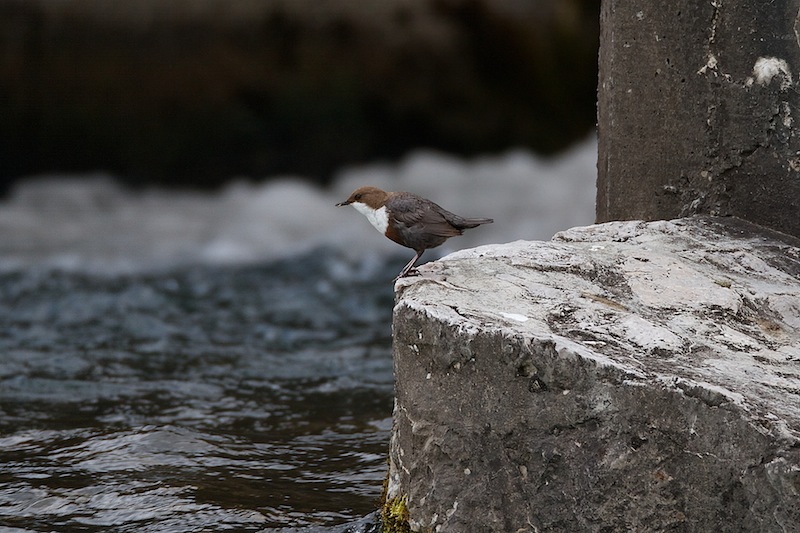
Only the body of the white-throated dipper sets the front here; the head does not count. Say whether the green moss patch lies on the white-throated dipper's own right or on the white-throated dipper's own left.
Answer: on the white-throated dipper's own left

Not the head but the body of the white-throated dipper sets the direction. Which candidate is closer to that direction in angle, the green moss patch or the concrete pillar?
the green moss patch

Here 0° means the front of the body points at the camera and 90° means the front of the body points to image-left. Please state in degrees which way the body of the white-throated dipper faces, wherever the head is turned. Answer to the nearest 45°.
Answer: approximately 90°

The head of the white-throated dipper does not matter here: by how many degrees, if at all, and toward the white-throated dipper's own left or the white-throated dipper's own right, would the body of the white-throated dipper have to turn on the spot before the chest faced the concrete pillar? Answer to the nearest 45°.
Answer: approximately 135° to the white-throated dipper's own right
